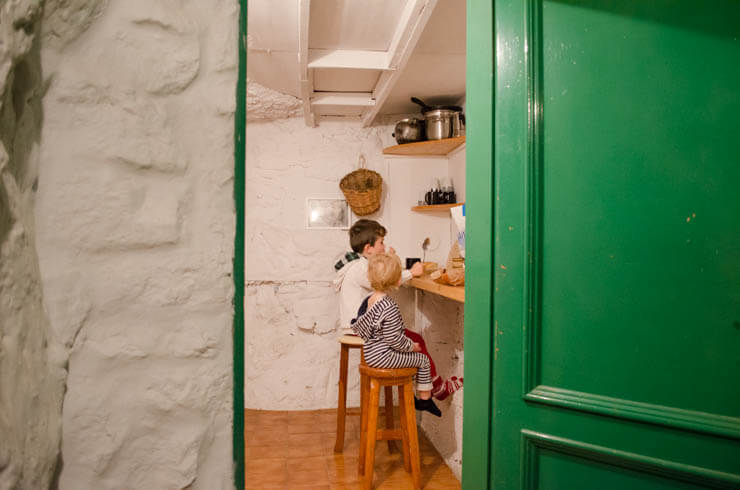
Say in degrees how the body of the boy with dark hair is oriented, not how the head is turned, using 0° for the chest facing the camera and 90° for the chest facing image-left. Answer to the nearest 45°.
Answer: approximately 270°

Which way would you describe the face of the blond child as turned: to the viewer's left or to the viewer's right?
to the viewer's right
